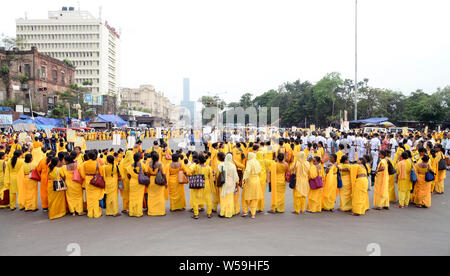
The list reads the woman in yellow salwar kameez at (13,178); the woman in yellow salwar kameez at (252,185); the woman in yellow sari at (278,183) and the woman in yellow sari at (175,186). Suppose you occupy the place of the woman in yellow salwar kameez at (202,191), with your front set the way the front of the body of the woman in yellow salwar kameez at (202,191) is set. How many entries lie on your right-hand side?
2

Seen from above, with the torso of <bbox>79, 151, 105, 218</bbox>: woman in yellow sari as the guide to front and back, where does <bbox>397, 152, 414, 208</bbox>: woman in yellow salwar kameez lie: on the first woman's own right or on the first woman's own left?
on the first woman's own right

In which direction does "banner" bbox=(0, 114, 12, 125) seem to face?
toward the camera

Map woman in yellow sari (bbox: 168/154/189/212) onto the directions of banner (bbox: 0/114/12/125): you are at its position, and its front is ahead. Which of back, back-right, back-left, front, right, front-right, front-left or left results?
front

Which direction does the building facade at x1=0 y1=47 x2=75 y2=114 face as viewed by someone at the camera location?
facing the viewer and to the right of the viewer

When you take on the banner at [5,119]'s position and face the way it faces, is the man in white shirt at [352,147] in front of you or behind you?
in front

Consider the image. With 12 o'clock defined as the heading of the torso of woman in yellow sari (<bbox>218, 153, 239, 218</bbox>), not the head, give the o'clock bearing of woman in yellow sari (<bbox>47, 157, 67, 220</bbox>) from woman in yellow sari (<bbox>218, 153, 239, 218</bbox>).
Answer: woman in yellow sari (<bbox>47, 157, 67, 220</bbox>) is roughly at 9 o'clock from woman in yellow sari (<bbox>218, 153, 239, 218</bbox>).

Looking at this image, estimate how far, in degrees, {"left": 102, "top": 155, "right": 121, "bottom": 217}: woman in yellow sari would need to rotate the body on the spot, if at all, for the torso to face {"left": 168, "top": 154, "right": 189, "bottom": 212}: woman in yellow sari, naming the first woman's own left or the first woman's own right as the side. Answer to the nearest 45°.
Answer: approximately 90° to the first woman's own right

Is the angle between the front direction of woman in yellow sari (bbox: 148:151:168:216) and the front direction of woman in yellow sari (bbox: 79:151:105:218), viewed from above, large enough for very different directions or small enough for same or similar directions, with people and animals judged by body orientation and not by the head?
same or similar directions

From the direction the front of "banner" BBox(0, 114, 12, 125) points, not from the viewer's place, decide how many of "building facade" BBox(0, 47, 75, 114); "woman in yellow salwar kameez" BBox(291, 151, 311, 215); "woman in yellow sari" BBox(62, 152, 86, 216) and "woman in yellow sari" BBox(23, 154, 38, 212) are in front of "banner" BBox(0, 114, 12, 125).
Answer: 3

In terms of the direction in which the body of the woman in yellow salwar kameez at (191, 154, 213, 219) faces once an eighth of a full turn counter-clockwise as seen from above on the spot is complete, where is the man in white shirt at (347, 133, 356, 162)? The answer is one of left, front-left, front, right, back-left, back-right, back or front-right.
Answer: right

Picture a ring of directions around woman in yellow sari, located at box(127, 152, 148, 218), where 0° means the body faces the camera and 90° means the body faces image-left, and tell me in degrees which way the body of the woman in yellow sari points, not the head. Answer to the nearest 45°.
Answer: approximately 180°
